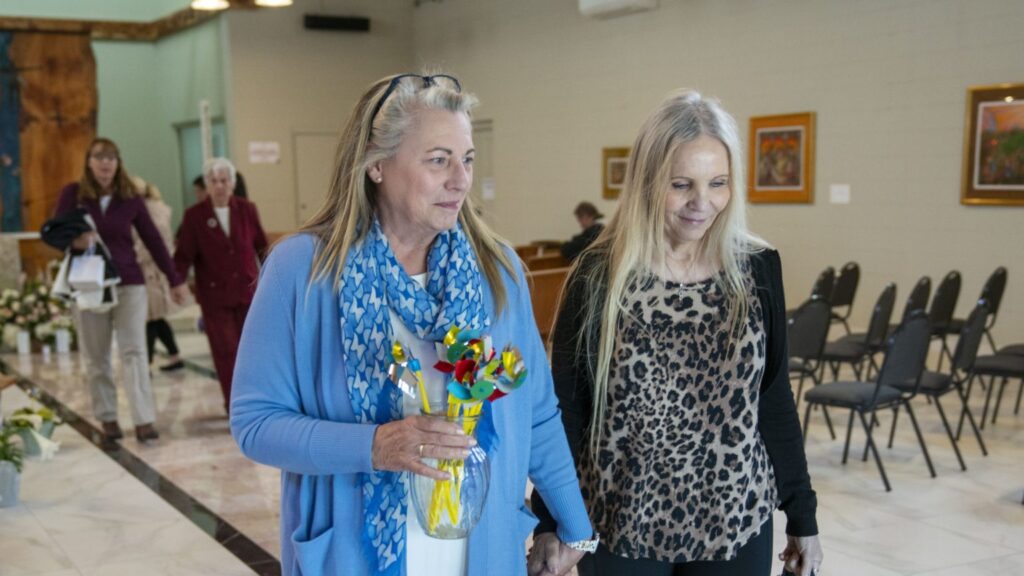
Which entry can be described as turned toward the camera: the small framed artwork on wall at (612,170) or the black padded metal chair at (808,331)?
the small framed artwork on wall

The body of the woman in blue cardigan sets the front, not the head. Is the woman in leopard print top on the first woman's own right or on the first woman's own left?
on the first woman's own left

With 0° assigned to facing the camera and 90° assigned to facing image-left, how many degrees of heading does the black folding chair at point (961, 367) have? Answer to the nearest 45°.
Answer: approximately 90°

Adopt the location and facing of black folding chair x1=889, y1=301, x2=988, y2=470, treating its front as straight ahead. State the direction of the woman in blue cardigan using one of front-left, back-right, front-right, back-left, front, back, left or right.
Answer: left

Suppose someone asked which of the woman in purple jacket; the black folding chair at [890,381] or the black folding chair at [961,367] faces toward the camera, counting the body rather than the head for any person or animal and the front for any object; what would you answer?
the woman in purple jacket

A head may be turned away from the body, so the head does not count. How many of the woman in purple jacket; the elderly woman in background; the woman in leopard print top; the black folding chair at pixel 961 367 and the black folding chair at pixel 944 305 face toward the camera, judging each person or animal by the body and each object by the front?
3

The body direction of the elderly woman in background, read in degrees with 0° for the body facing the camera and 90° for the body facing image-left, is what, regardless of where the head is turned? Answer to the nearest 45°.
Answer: approximately 0°

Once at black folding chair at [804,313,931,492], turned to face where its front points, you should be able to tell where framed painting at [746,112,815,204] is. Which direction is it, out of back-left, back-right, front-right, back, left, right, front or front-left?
front-right

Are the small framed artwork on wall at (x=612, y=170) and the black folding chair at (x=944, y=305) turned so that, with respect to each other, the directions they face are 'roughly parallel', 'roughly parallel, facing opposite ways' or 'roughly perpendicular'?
roughly perpendicular

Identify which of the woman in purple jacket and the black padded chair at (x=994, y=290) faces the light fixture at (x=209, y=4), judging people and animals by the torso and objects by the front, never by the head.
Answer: the black padded chair

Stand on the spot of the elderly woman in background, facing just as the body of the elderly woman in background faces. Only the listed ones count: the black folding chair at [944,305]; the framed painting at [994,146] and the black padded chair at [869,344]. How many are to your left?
3

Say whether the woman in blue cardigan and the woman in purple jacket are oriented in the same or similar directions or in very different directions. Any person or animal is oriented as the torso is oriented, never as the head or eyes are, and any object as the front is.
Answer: same or similar directions

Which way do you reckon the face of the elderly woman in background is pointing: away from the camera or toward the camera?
toward the camera

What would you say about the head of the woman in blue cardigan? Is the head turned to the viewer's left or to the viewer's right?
to the viewer's right

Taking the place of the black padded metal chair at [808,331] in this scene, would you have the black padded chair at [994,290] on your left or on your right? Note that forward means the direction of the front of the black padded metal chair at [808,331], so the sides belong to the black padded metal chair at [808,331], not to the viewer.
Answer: on your right

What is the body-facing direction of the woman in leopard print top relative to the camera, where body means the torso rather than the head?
toward the camera

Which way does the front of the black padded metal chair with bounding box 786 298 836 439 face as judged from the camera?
facing away from the viewer and to the left of the viewer

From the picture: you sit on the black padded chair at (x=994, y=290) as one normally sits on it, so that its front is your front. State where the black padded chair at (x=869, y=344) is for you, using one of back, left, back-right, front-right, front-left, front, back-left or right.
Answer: front-left

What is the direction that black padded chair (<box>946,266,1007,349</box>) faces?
to the viewer's left

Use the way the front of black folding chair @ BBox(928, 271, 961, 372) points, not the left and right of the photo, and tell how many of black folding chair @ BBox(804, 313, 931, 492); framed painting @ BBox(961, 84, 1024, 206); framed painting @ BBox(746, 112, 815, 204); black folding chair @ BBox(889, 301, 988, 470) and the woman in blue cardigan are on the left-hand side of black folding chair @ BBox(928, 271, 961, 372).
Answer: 3
